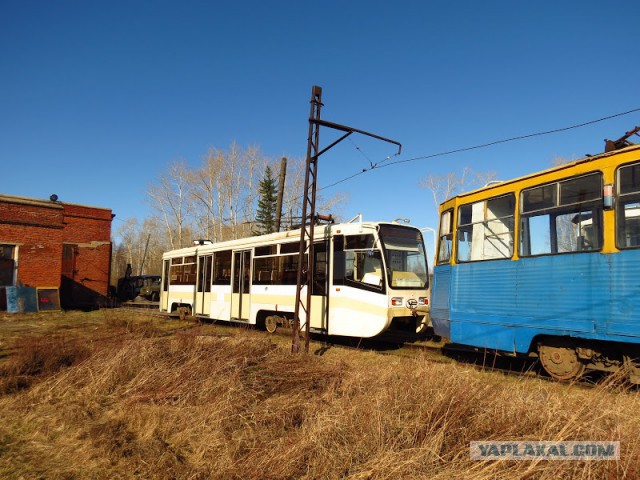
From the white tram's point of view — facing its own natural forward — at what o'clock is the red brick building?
The red brick building is roughly at 6 o'clock from the white tram.

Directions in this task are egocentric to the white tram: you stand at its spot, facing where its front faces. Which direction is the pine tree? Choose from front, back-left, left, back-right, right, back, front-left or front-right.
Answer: back-left

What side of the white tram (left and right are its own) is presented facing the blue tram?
front

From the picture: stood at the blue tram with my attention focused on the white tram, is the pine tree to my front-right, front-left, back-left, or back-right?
front-right

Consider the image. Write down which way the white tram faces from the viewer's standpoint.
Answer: facing the viewer and to the right of the viewer
